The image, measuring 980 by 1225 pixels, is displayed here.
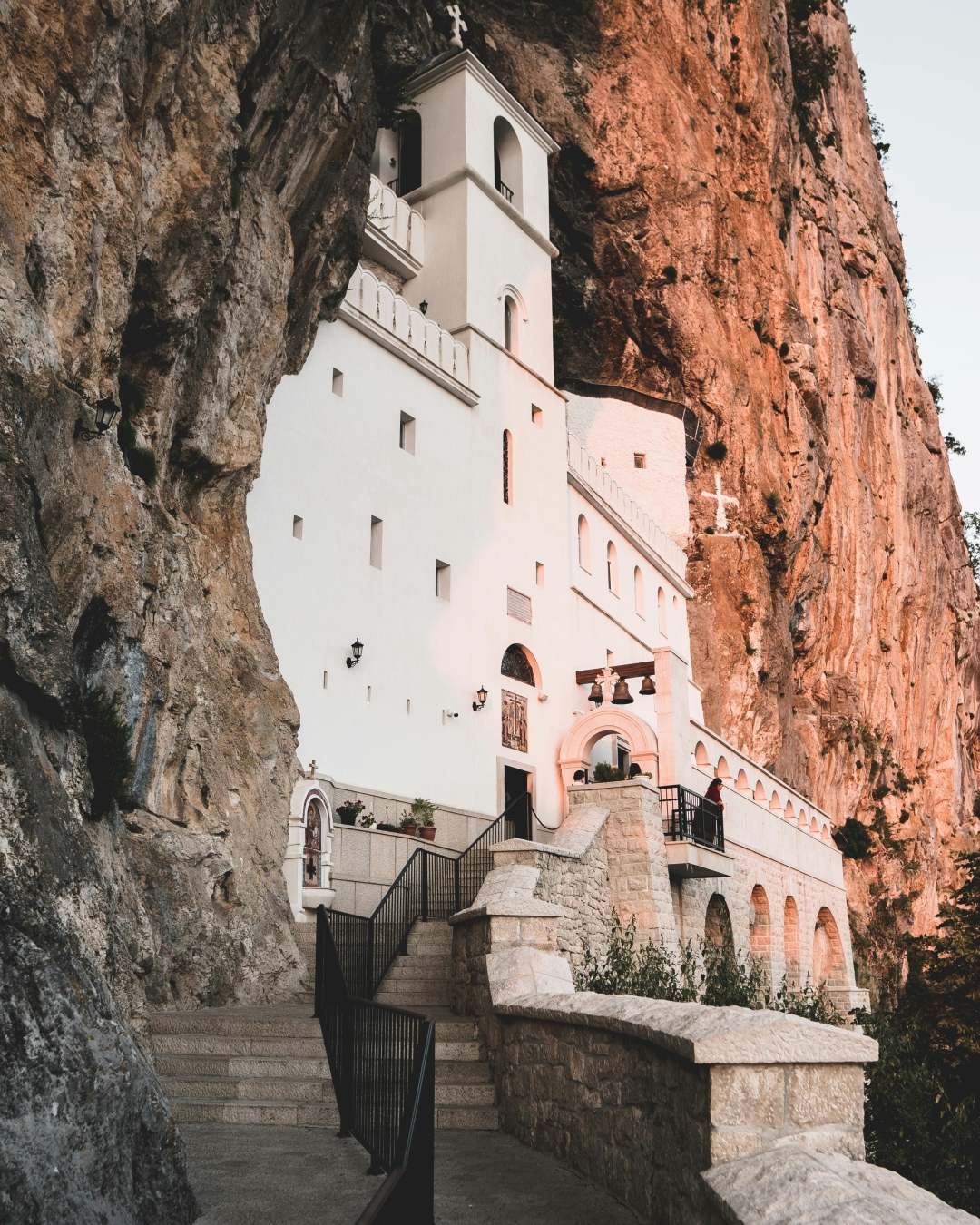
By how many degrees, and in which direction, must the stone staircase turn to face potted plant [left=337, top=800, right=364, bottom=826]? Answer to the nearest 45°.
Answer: approximately 180°

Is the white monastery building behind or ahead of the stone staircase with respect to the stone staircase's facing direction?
behind

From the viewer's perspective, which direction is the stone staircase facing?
toward the camera

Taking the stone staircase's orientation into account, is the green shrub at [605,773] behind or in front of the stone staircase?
behind
